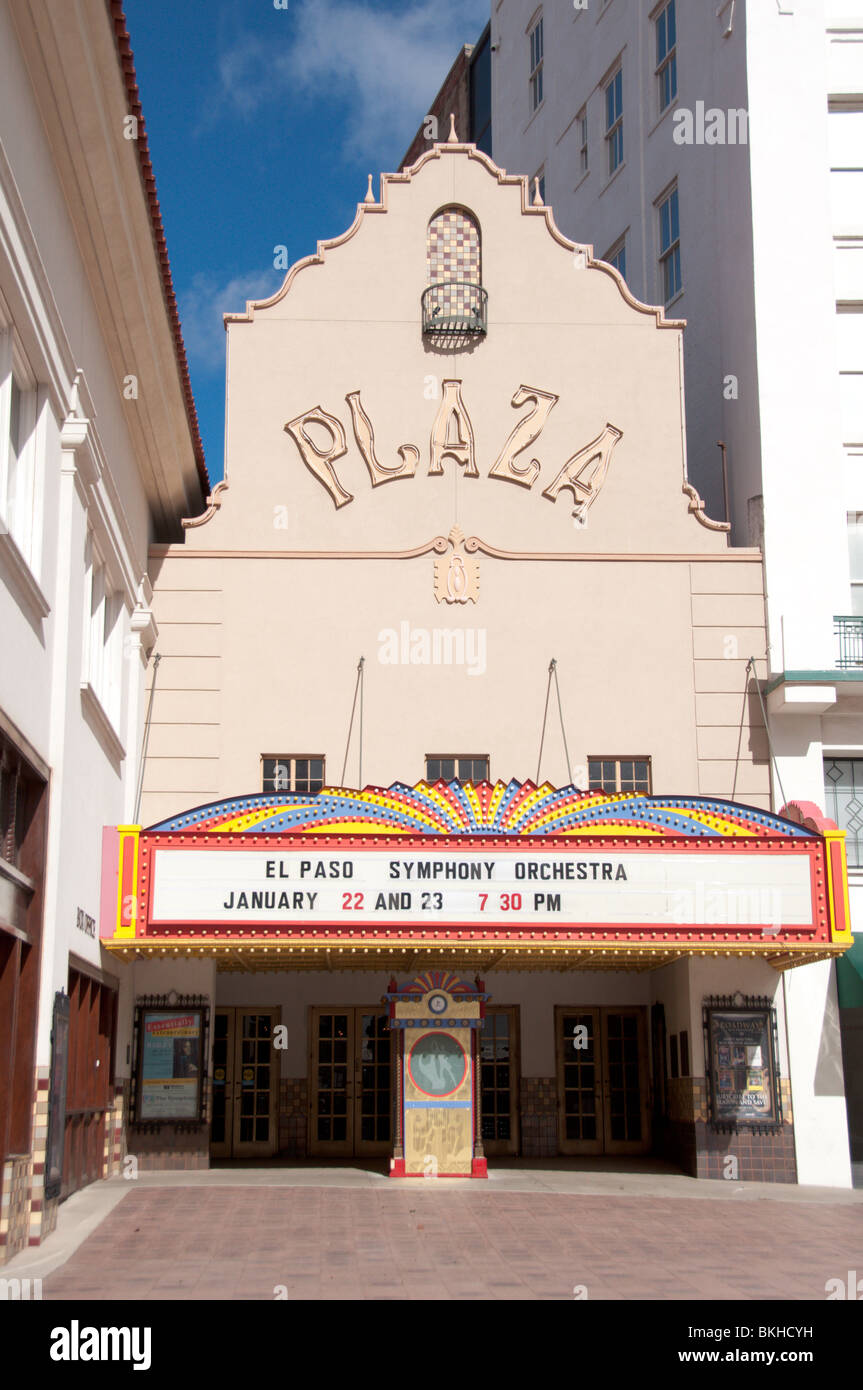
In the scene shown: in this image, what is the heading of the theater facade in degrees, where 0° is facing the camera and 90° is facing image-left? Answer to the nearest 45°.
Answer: approximately 0°
